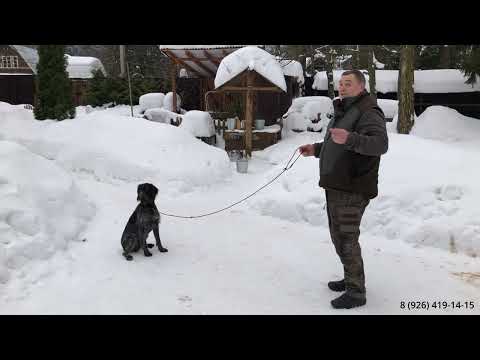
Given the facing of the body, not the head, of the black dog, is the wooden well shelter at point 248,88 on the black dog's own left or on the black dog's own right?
on the black dog's own left

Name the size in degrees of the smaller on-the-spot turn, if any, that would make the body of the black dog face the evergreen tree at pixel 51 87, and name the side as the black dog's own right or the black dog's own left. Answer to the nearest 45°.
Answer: approximately 135° to the black dog's own left

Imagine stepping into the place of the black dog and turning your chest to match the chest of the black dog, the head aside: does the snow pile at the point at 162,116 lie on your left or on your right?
on your left

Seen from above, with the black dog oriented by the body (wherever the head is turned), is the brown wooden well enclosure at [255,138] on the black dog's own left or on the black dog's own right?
on the black dog's own left

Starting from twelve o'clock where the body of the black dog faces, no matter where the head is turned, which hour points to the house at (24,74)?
The house is roughly at 7 o'clock from the black dog.

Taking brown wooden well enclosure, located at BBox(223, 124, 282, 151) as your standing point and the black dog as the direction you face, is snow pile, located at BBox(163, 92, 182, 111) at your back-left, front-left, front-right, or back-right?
back-right

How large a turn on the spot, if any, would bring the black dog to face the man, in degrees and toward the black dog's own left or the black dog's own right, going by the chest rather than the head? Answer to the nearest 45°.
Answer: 0° — it already faces them

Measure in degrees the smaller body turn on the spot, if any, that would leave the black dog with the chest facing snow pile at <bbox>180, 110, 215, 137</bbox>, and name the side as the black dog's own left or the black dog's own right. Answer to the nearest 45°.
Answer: approximately 135° to the black dog's own left

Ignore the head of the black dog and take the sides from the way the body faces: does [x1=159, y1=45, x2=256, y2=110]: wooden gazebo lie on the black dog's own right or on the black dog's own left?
on the black dog's own left

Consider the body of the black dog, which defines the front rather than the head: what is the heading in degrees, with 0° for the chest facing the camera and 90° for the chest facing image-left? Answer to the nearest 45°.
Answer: approximately 315°
